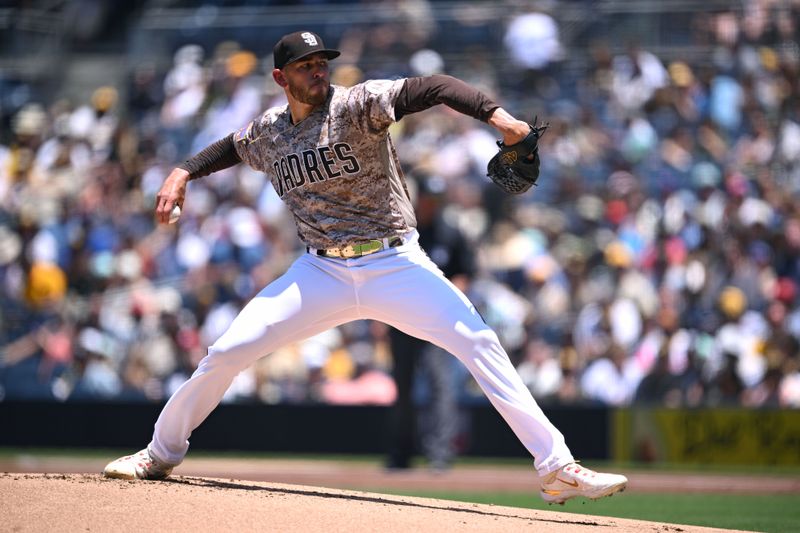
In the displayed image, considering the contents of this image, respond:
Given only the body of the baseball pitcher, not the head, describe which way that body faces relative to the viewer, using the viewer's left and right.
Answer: facing the viewer
